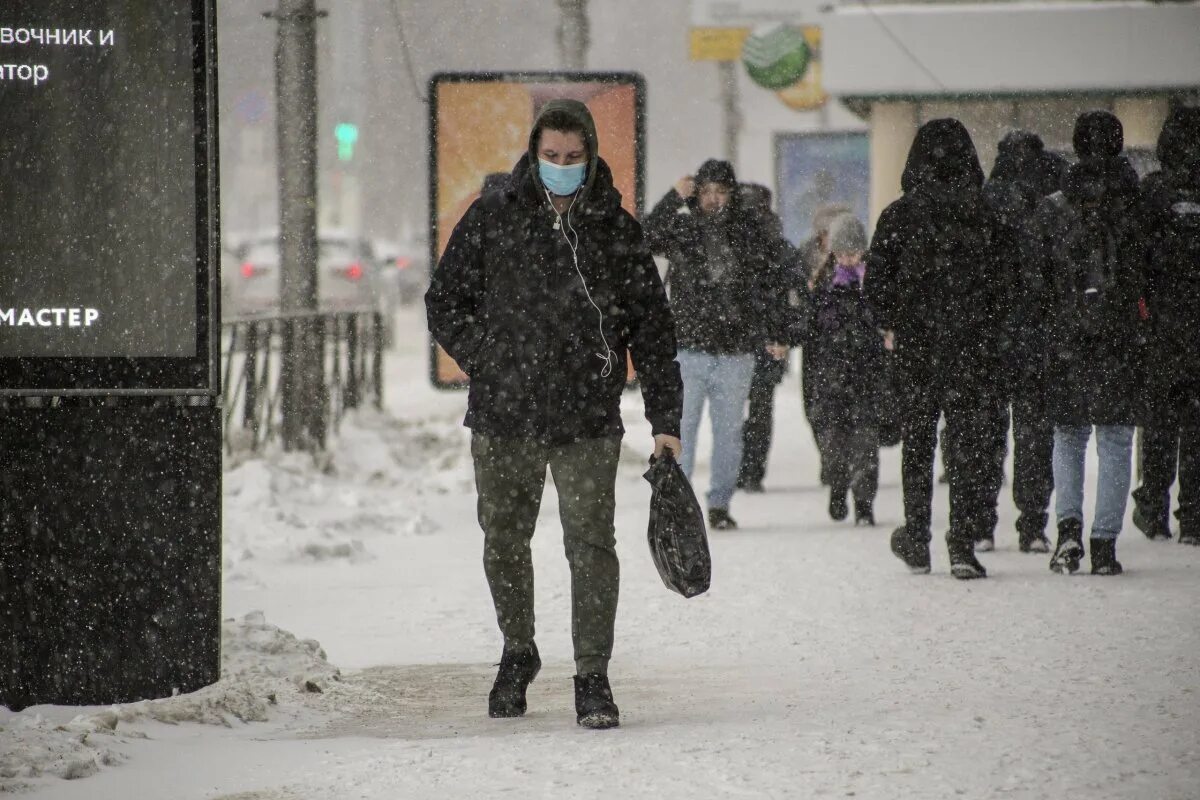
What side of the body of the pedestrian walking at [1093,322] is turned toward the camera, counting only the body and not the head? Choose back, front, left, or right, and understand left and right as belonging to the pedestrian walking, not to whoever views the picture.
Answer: back

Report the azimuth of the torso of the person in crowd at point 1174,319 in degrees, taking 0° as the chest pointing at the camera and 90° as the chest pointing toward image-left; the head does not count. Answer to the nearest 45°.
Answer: approximately 180°

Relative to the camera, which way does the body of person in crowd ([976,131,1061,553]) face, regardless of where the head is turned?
away from the camera

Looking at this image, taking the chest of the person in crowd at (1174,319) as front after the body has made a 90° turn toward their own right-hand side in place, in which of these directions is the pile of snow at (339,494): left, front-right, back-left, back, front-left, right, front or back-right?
back

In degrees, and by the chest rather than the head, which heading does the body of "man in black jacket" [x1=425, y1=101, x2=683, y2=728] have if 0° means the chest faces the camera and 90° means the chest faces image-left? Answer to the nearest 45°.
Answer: approximately 0°

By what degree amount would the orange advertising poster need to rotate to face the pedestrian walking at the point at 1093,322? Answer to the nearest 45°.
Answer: approximately 45° to its left

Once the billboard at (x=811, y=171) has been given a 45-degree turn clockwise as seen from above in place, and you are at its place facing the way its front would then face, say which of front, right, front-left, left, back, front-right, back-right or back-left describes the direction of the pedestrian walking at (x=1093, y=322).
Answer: front-left

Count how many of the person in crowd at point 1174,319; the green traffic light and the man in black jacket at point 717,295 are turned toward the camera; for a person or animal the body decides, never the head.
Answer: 2

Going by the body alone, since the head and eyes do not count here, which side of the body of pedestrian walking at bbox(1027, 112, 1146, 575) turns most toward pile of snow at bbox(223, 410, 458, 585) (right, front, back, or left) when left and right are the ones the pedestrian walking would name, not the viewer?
left

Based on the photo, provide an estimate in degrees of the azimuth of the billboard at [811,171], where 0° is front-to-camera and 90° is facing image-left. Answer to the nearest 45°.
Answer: approximately 0°

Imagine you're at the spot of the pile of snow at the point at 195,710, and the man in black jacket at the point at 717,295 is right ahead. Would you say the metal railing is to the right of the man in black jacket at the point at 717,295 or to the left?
left

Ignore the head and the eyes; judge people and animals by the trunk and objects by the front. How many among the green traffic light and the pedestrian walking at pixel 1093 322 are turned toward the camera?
1

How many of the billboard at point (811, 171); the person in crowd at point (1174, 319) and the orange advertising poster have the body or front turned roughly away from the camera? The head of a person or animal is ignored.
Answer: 1

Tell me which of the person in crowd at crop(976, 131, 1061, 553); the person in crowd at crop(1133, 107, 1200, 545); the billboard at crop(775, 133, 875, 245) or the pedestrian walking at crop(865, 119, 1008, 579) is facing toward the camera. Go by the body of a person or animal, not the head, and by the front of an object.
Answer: the billboard

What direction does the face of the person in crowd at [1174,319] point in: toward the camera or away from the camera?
away from the camera

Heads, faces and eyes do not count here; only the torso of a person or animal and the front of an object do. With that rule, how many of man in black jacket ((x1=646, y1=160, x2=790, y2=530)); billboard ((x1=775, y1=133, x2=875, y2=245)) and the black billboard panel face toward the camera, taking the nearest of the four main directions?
3

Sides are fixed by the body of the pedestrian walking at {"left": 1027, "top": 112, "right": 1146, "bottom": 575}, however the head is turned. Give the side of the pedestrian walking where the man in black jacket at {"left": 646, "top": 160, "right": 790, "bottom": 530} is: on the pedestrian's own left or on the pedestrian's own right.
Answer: on the pedestrian's own left

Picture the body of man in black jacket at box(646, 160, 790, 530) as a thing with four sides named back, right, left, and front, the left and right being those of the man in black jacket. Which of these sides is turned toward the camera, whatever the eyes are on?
front
